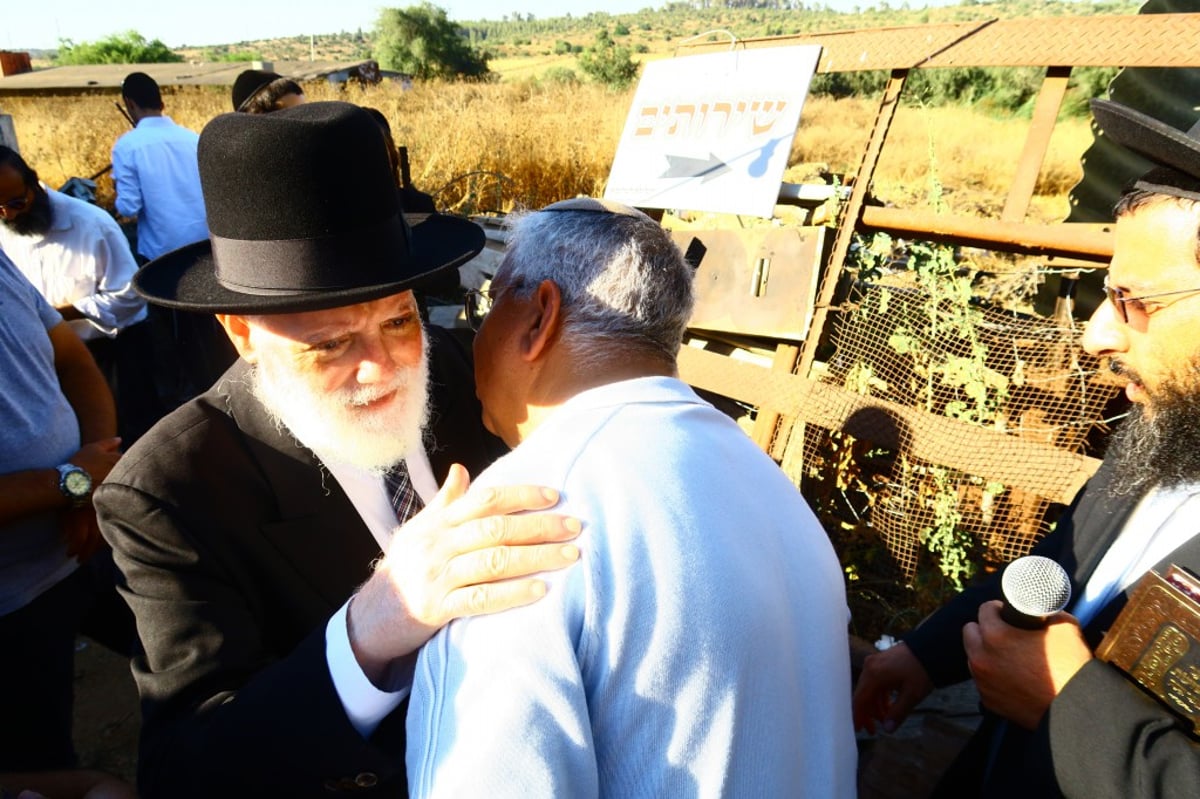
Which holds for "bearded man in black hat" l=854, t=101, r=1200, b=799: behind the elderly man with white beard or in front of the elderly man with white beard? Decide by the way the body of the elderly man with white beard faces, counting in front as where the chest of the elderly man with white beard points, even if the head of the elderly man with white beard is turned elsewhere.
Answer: in front

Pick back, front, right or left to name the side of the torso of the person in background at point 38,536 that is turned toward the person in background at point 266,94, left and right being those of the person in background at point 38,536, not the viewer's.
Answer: left

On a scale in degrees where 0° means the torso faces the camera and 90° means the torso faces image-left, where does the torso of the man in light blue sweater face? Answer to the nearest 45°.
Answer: approximately 135°

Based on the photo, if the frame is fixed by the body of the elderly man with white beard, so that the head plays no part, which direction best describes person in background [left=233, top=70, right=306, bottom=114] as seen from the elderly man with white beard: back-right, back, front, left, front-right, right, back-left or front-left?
back-left

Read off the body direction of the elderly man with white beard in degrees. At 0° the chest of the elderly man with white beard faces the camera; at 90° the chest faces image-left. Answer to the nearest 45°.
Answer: approximately 315°

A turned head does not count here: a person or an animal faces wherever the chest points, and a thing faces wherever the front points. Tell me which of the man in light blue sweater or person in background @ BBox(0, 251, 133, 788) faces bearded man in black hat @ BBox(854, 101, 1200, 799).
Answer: the person in background

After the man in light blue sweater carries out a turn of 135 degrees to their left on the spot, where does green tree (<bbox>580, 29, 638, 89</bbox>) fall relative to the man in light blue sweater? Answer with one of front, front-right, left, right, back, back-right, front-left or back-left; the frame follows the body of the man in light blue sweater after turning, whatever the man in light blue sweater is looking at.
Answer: back

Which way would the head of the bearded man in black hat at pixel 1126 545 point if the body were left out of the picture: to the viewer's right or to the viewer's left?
to the viewer's left

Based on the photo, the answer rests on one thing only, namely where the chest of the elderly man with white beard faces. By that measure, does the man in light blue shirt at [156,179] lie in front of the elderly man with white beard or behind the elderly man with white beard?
behind

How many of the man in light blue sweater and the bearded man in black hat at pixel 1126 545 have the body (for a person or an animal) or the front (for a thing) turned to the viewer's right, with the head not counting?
0

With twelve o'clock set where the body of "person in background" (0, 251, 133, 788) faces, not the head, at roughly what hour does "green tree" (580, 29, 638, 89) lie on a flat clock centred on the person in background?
The green tree is roughly at 9 o'clock from the person in background.

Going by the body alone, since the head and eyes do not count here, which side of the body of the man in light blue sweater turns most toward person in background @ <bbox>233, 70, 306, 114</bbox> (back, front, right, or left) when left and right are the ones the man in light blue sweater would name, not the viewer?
front
